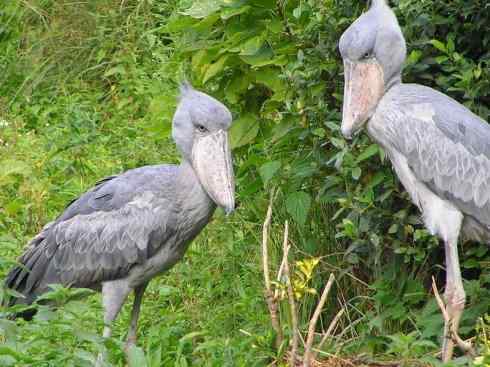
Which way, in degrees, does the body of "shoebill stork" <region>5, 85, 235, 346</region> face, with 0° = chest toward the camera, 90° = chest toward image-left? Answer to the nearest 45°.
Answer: approximately 270°

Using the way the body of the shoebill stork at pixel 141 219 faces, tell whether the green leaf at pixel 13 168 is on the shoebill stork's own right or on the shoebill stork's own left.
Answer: on the shoebill stork's own left

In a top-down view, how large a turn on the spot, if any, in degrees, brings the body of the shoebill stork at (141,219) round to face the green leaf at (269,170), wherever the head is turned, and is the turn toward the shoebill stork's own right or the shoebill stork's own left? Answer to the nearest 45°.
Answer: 0° — it already faces it
